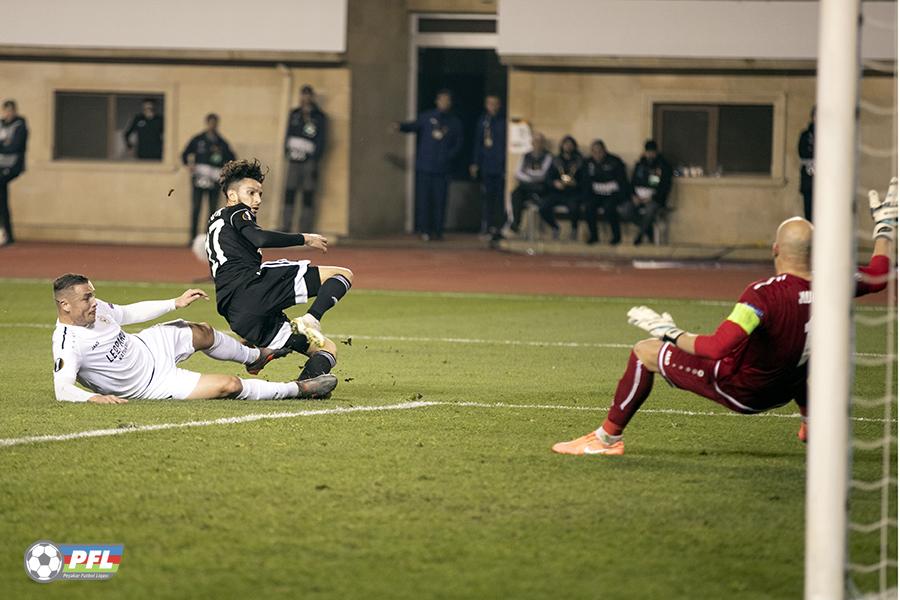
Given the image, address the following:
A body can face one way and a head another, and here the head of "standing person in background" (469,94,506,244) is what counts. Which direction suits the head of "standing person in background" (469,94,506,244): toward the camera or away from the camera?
toward the camera

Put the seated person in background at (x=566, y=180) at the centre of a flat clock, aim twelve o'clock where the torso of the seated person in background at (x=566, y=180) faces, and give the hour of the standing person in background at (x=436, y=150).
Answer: the standing person in background at (x=436, y=150) is roughly at 4 o'clock from the seated person in background at (x=566, y=180).

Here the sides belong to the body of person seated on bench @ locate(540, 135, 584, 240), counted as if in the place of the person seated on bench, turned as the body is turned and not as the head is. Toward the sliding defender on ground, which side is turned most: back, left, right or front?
front

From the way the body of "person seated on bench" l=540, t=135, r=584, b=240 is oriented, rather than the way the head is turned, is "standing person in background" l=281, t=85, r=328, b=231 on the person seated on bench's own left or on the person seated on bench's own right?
on the person seated on bench's own right

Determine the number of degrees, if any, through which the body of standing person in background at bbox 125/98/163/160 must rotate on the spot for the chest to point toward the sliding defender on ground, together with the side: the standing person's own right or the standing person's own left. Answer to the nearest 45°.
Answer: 0° — they already face them

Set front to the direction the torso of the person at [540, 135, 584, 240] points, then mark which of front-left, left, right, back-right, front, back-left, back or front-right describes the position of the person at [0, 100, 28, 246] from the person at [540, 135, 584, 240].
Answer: right

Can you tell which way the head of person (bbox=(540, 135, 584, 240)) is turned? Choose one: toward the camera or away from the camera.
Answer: toward the camera

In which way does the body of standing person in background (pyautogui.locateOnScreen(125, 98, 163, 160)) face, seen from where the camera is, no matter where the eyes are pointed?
toward the camera

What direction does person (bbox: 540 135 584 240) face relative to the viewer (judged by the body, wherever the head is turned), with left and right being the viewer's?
facing the viewer
